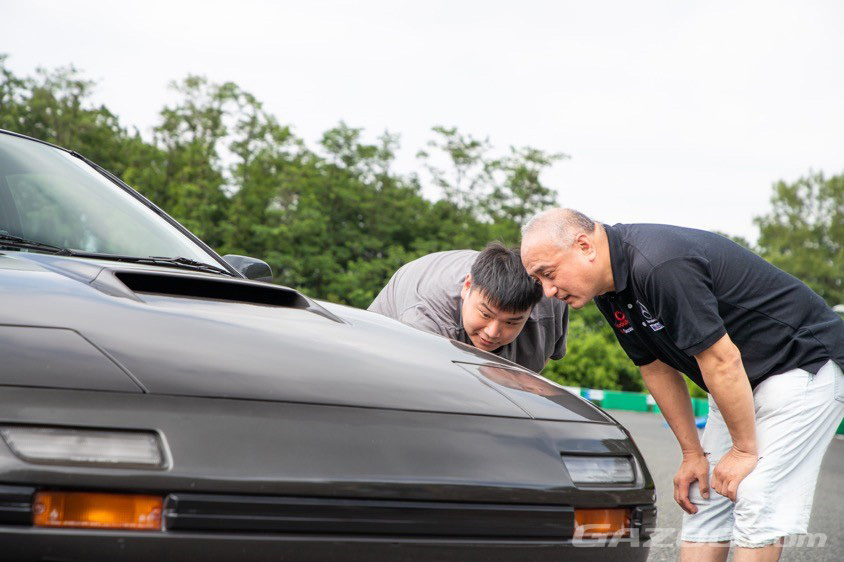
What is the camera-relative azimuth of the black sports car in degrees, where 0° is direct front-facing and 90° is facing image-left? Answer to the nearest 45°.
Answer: approximately 315°

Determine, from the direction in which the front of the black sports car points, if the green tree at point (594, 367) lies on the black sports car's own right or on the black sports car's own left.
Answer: on the black sports car's own left

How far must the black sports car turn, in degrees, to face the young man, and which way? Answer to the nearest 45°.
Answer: approximately 45° to its left

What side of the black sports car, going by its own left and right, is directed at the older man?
left

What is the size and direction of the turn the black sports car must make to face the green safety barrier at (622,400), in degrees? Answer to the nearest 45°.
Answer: approximately 135° to its left
